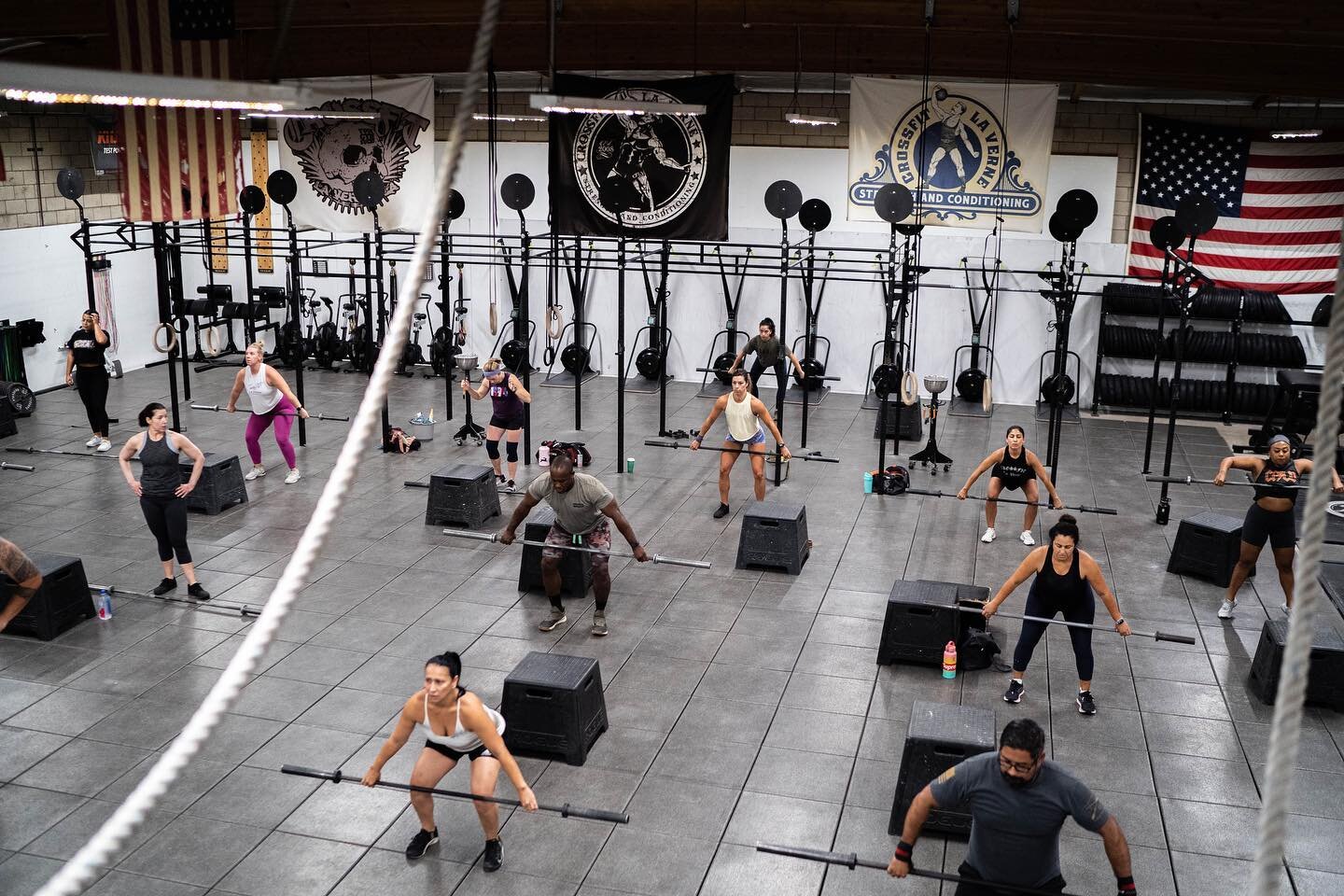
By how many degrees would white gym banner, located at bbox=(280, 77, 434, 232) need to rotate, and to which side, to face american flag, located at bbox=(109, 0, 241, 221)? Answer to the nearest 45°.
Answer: approximately 45° to its right

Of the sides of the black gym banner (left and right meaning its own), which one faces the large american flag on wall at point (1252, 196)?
left

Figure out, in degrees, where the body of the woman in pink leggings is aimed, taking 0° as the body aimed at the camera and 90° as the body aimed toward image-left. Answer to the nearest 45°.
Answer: approximately 45°

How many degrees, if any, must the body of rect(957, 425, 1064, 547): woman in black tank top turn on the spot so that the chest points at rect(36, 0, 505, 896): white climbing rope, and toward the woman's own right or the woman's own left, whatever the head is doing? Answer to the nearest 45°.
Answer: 0° — they already face it

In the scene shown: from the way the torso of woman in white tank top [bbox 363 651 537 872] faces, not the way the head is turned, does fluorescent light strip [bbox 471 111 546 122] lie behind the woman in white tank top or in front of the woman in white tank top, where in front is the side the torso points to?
behind

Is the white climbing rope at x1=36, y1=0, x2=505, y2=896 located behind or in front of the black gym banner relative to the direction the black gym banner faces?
in front

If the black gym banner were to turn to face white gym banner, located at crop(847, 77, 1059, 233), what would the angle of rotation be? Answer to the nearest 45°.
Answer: approximately 90° to its left

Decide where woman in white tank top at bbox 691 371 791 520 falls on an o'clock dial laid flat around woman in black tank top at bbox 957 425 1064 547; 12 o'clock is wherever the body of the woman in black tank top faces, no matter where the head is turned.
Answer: The woman in white tank top is roughly at 3 o'clock from the woman in black tank top.

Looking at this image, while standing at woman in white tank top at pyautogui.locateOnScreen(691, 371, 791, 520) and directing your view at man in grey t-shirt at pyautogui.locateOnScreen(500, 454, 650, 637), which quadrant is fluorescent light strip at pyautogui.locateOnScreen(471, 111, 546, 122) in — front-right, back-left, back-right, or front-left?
back-right

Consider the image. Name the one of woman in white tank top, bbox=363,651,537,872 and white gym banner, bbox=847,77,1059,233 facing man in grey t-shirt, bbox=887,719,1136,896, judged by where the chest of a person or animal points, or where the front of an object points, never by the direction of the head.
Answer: the white gym banner

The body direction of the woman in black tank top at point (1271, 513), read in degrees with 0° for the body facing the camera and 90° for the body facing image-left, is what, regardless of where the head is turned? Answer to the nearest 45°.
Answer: approximately 0°

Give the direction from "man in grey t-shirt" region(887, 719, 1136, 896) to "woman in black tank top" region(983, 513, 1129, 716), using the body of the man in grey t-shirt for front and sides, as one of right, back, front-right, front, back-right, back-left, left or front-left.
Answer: back

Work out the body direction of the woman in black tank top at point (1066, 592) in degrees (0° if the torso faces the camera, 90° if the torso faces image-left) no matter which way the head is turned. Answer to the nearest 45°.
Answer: approximately 0°

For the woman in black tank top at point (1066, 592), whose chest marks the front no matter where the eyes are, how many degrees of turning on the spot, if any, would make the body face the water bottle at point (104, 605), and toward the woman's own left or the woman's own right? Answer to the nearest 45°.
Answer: approximately 90° to the woman's own right
